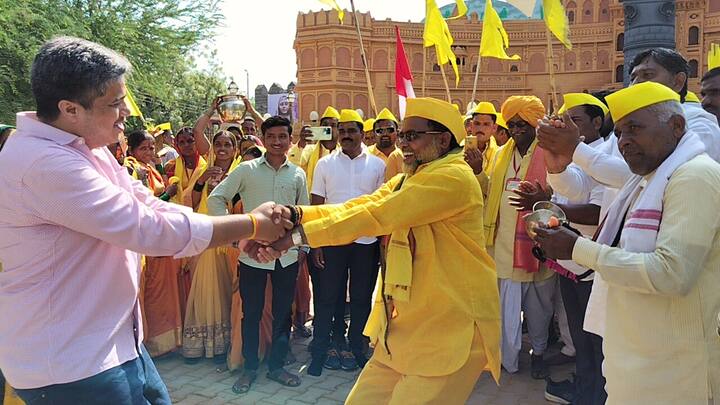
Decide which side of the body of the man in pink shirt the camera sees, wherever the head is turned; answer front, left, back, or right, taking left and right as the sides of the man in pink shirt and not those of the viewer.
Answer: right

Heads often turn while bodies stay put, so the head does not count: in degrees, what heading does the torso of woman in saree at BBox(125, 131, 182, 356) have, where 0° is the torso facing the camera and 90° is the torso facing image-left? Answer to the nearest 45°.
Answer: approximately 315°

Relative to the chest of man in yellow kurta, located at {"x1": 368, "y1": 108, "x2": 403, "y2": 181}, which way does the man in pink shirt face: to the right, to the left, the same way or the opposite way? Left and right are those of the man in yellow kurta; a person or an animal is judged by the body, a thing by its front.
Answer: to the left

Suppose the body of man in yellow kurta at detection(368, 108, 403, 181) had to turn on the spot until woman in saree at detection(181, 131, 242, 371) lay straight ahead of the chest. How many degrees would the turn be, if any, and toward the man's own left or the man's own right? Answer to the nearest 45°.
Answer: approximately 45° to the man's own right

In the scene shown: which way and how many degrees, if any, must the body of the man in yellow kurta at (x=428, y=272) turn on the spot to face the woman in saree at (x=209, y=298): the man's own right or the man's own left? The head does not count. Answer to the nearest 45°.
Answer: approximately 45° to the man's own right

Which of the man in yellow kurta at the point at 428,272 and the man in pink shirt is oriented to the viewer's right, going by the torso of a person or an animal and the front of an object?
the man in pink shirt

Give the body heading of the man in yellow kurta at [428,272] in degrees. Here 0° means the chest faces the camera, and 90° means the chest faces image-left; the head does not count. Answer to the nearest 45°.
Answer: approximately 90°

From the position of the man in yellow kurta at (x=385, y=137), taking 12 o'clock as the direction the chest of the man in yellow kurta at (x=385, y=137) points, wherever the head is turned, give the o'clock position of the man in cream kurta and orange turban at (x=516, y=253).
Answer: the man in cream kurta and orange turban at (x=516, y=253) is roughly at 11 o'clock from the man in yellow kurta at (x=385, y=137).

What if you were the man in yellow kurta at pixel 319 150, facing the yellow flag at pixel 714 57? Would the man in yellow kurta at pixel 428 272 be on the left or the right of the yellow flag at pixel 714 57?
right
